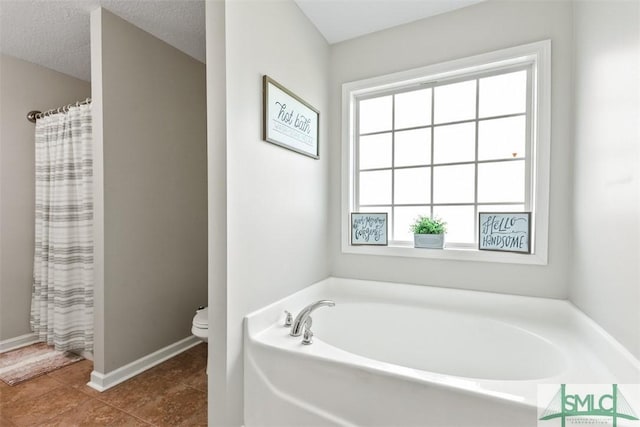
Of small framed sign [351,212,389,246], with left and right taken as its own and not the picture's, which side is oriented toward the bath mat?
right

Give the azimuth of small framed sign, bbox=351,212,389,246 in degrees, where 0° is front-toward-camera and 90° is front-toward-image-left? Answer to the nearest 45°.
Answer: approximately 0°

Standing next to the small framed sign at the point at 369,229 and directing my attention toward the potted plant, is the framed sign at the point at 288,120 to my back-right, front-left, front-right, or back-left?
back-right

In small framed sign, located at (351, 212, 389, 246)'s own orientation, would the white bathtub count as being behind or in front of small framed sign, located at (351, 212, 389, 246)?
in front

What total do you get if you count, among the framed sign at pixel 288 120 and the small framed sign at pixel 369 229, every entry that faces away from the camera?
0

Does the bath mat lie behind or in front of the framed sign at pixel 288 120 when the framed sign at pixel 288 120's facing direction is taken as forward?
behind
